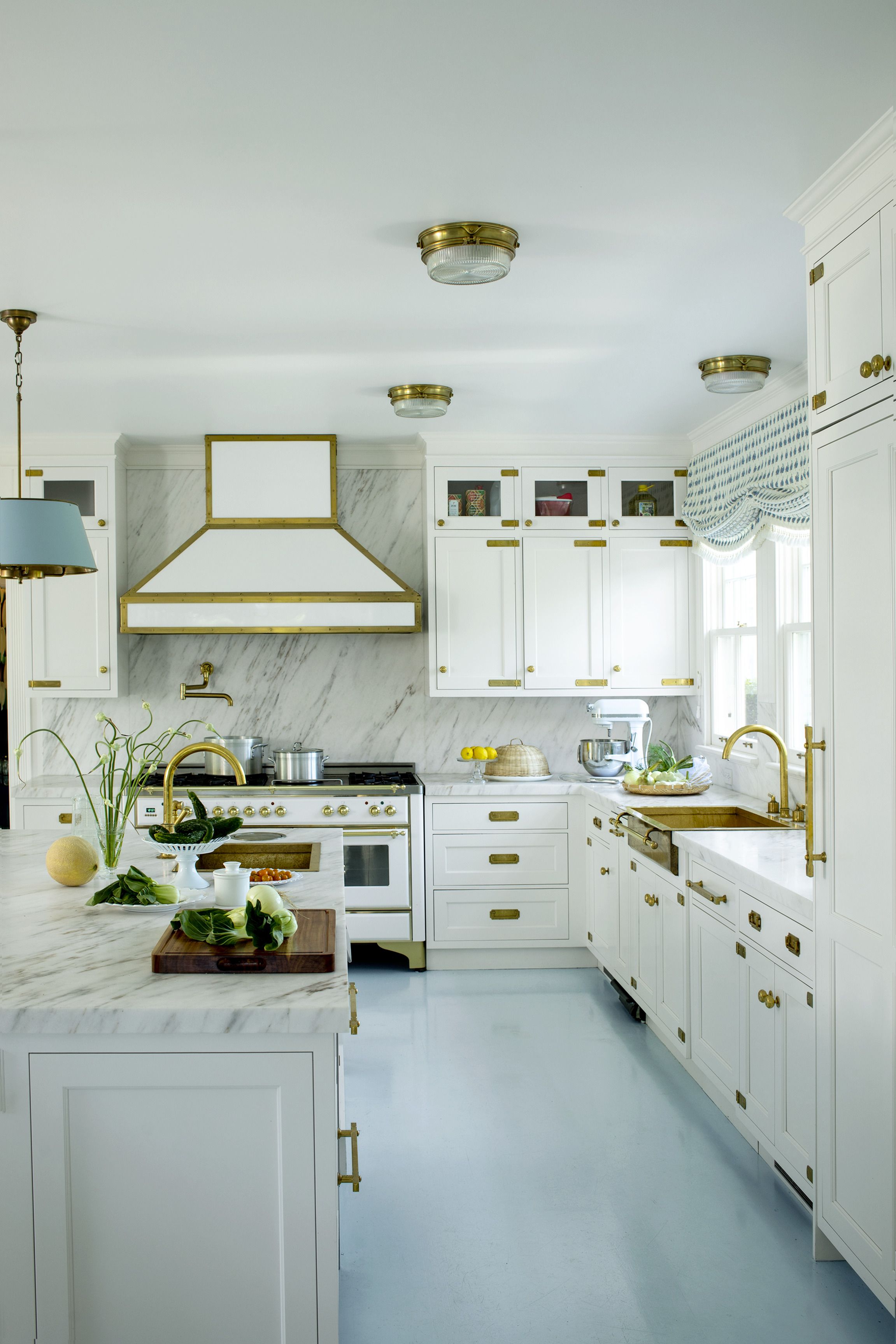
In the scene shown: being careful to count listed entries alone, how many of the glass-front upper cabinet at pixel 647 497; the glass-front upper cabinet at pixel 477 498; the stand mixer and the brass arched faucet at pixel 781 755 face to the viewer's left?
2

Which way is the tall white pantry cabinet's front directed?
to the viewer's left

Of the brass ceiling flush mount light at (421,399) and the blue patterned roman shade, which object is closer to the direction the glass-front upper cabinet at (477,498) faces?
the brass ceiling flush mount light

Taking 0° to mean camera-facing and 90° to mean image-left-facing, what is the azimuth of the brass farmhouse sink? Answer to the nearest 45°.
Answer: approximately 90°

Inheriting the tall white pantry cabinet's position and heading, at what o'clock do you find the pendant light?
The pendant light is roughly at 12 o'clock from the tall white pantry cabinet.

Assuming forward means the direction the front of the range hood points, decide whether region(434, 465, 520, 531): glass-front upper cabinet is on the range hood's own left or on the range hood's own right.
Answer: on the range hood's own left

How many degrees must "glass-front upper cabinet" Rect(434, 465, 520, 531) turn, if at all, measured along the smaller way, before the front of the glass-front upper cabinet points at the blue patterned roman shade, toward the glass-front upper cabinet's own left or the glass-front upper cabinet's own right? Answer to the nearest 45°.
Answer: approximately 45° to the glass-front upper cabinet's own left

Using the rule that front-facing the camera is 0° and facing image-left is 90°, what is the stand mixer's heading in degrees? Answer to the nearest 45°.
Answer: approximately 90°

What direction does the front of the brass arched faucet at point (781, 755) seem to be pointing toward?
to the viewer's left
